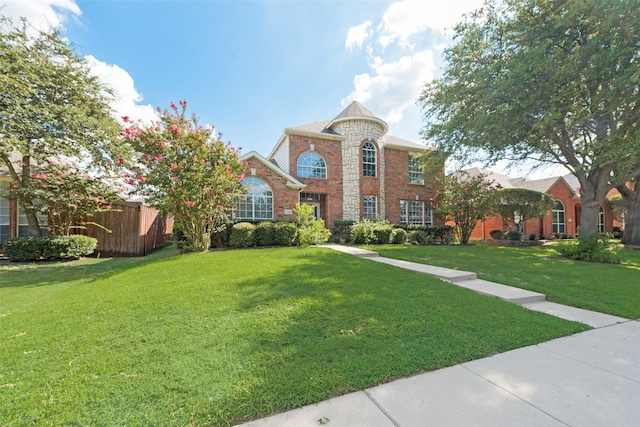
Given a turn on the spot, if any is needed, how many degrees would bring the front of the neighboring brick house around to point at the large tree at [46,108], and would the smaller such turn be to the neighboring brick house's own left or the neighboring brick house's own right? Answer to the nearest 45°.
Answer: approximately 45° to the neighboring brick house's own right

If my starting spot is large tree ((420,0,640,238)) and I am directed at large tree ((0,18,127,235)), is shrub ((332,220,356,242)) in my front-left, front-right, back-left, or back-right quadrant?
front-right

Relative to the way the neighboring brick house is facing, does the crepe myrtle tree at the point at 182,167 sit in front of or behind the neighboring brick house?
in front

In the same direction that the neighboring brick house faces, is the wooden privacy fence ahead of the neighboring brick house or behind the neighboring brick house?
ahead

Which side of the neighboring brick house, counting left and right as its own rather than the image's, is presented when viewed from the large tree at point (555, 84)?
front

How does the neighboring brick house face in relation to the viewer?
toward the camera

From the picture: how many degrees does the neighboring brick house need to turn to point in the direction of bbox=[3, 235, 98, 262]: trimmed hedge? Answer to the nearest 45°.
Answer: approximately 45° to its right

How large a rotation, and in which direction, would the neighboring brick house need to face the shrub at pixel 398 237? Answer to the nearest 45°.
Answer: approximately 45° to its right

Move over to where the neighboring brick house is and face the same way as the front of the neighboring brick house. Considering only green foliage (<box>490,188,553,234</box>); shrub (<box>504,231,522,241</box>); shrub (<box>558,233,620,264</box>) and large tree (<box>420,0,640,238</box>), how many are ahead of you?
4

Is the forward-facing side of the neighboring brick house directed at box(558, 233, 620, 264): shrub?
yes

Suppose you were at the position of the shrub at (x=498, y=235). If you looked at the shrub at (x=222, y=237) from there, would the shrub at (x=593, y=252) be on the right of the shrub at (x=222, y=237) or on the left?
left

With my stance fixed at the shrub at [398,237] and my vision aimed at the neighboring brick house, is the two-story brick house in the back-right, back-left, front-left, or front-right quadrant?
back-left
